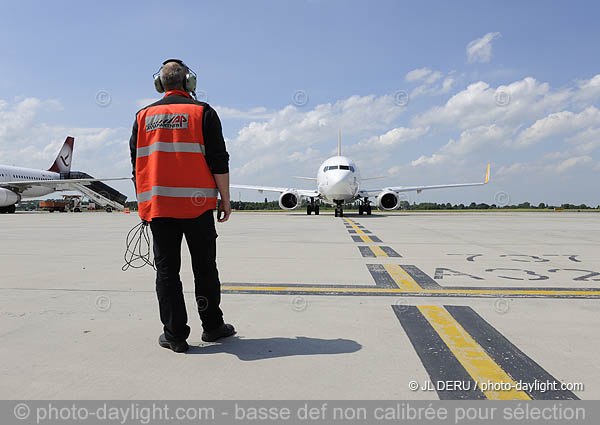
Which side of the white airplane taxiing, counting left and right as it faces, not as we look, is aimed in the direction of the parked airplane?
right

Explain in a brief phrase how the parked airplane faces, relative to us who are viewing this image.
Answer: facing the viewer and to the left of the viewer

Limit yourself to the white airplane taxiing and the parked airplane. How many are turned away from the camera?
0

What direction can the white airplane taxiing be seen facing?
toward the camera
